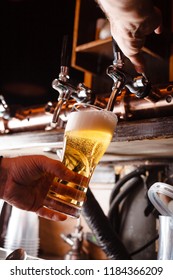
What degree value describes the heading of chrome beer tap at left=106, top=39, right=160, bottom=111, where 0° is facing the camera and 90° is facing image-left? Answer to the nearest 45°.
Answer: approximately 45°
